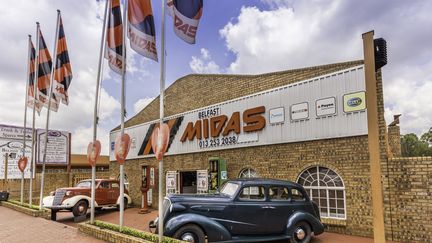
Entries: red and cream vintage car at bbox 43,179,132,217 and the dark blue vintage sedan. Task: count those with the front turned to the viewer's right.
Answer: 0

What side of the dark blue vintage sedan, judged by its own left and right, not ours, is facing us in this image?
left

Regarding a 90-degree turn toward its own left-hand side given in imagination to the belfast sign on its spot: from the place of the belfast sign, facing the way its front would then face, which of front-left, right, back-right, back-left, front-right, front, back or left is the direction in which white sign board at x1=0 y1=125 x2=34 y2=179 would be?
back

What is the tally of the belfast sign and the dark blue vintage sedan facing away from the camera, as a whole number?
0

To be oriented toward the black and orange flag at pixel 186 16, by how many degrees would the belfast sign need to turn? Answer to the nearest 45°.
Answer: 0° — it already faces it

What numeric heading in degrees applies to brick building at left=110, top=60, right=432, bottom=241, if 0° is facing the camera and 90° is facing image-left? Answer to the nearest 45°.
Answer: approximately 45°

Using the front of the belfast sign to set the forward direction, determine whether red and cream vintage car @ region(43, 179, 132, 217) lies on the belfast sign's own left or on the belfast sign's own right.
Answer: on the belfast sign's own right

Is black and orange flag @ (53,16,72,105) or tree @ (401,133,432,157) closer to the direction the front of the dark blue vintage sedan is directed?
the black and orange flag

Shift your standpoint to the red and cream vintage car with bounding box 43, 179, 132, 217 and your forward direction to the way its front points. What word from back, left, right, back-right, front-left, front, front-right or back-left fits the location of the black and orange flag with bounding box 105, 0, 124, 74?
front-left

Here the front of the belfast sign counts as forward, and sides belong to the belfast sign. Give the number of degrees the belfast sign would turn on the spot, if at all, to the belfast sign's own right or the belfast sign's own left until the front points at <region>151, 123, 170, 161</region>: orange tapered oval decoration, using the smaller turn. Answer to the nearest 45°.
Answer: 0° — it already faces it

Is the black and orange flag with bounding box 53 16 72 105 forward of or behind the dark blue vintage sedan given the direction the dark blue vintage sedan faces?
forward

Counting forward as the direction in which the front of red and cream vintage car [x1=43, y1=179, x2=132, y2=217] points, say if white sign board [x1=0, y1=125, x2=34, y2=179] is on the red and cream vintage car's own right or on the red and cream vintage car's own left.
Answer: on the red and cream vintage car's own right

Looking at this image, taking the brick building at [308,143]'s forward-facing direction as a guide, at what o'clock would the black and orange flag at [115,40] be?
The black and orange flag is roughly at 1 o'clock from the brick building.
